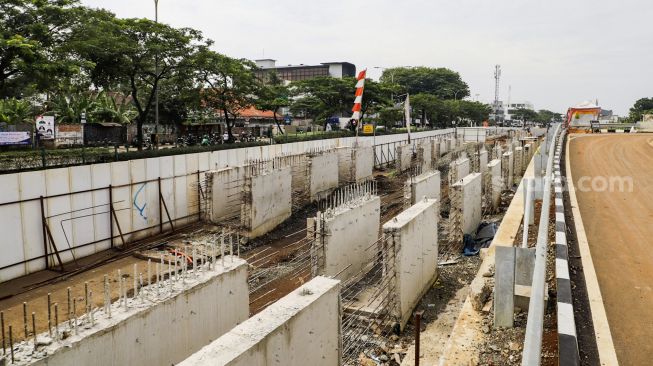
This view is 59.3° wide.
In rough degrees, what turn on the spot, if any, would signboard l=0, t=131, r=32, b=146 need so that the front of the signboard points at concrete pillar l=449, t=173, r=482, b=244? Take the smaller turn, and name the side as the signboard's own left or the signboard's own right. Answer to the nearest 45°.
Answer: approximately 45° to the signboard's own left

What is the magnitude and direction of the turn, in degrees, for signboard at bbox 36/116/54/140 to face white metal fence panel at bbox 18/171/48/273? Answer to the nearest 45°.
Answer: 0° — it already faces it

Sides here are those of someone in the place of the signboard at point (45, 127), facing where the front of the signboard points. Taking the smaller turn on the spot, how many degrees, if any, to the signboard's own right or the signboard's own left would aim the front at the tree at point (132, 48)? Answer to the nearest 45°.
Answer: approximately 90° to the signboard's own left

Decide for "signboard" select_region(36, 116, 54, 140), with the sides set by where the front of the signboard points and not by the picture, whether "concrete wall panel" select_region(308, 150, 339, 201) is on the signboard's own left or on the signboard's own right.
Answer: on the signboard's own left

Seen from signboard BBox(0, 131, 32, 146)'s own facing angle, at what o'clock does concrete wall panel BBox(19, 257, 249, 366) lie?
The concrete wall panel is roughly at 12 o'clock from the signboard.

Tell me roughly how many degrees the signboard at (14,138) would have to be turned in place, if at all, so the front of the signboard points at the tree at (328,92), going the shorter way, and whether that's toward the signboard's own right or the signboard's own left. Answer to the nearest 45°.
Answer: approximately 135° to the signboard's own left

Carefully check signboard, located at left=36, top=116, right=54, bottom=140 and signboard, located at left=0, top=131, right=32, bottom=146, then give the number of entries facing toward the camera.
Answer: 2

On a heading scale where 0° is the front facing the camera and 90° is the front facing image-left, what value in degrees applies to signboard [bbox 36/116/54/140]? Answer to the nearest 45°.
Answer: approximately 0°

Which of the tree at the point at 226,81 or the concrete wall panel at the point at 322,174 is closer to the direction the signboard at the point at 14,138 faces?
the concrete wall panel

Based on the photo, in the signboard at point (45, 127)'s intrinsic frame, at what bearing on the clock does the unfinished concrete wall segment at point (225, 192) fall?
The unfinished concrete wall segment is roughly at 11 o'clock from the signboard.

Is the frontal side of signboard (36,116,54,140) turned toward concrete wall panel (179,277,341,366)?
yes

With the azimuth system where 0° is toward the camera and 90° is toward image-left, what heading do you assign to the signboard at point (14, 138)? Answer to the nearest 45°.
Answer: approximately 0°
